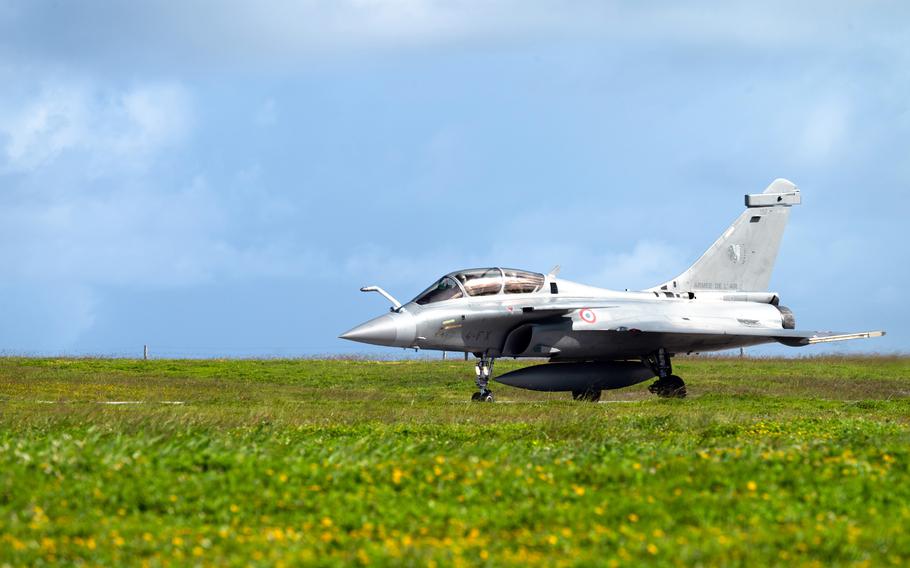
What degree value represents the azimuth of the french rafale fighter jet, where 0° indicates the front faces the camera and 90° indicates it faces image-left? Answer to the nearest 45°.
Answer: approximately 45°
